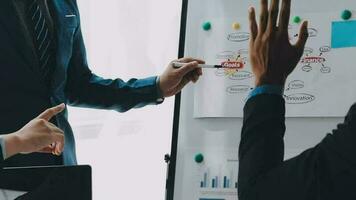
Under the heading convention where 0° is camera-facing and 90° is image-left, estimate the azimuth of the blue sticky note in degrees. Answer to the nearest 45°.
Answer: approximately 0°

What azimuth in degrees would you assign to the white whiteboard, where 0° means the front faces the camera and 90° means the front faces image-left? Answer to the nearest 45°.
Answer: approximately 0°
